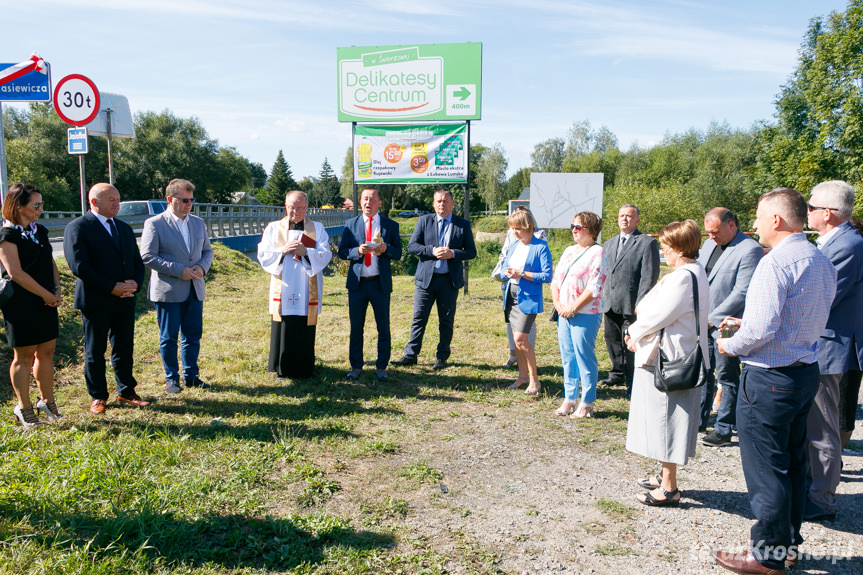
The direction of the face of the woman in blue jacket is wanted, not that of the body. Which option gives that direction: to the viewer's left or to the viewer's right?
to the viewer's left

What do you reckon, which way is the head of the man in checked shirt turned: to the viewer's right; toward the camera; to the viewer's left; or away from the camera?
to the viewer's left

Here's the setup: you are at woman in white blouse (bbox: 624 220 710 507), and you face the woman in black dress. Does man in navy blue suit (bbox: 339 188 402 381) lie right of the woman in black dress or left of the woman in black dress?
right

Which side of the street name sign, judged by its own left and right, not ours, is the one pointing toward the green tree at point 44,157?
back

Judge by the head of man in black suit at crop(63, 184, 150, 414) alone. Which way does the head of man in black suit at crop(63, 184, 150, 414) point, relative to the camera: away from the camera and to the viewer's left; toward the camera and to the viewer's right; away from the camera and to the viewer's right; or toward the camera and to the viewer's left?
toward the camera and to the viewer's right

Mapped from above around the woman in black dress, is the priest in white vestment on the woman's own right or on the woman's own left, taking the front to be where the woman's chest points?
on the woman's own left

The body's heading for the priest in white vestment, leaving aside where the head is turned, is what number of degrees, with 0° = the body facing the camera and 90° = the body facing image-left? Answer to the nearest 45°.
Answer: approximately 0°

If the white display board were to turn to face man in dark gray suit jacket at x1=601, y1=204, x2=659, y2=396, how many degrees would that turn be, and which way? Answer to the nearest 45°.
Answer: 0° — it already faces them

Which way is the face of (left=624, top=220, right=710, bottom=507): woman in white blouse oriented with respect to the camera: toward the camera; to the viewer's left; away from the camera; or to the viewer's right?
to the viewer's left

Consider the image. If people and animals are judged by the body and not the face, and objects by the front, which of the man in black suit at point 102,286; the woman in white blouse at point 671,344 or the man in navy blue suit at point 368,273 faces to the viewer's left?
the woman in white blouse
